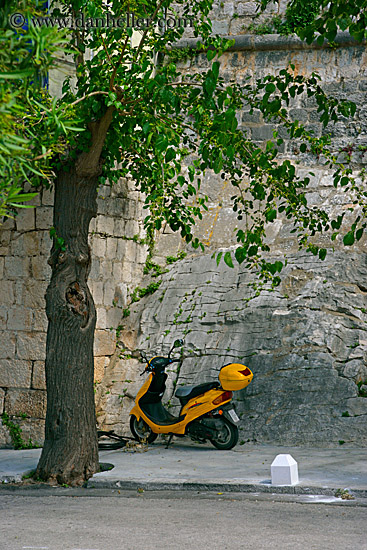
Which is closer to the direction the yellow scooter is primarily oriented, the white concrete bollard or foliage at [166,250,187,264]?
the foliage

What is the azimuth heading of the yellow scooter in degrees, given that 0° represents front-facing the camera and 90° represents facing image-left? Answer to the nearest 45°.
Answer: approximately 135°

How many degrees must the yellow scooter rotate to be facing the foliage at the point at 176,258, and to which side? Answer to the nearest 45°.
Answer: approximately 45° to its right

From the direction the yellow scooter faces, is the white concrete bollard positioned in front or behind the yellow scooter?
behind
